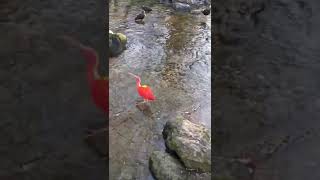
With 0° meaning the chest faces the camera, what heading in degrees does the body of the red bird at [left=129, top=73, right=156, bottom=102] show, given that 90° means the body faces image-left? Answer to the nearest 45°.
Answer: approximately 90°

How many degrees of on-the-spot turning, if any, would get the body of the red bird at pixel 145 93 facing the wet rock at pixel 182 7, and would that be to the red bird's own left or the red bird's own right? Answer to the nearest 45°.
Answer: approximately 90° to the red bird's own right
